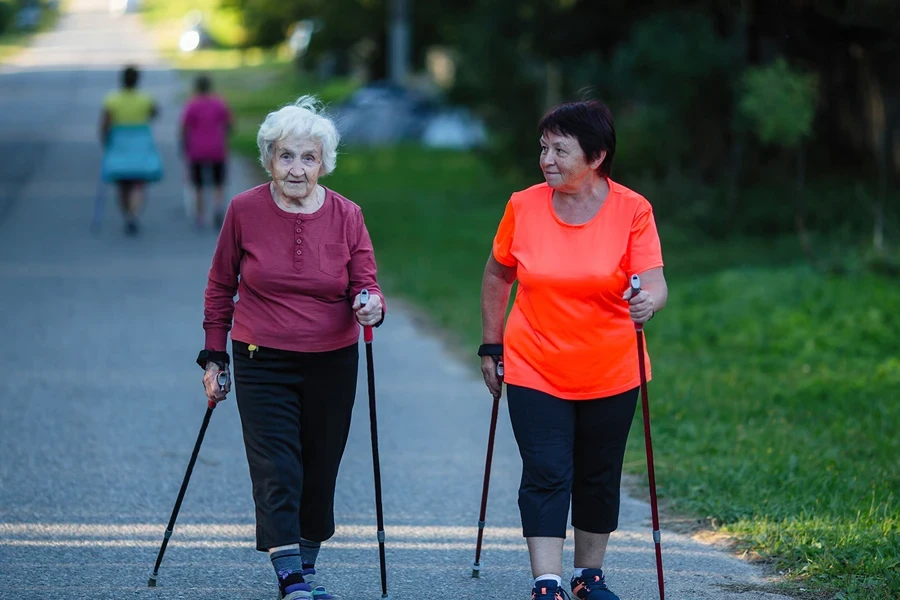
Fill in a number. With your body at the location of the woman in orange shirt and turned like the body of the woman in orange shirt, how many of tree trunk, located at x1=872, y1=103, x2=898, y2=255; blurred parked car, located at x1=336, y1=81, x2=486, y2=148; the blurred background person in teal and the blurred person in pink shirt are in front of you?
0

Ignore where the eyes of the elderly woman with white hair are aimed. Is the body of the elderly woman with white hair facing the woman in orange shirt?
no

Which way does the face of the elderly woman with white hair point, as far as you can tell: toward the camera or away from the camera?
toward the camera

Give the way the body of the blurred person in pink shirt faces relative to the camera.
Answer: away from the camera

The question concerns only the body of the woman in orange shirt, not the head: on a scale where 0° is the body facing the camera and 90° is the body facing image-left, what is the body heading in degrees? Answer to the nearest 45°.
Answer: approximately 0°

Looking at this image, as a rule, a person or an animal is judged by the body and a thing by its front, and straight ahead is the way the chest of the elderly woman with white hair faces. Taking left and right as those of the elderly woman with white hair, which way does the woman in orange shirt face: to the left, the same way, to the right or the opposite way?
the same way

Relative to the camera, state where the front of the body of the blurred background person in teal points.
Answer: away from the camera

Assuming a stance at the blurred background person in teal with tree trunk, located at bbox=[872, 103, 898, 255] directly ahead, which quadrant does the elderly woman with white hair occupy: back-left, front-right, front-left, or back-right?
front-right

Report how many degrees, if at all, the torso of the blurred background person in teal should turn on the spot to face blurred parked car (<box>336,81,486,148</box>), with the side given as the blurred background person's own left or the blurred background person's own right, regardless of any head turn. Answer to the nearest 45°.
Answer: approximately 45° to the blurred background person's own right

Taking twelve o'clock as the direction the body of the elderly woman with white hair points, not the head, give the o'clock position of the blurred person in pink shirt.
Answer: The blurred person in pink shirt is roughly at 6 o'clock from the elderly woman with white hair.

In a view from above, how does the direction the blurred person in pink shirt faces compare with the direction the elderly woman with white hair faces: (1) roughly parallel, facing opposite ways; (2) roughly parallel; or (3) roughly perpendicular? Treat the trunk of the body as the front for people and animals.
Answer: roughly parallel, facing opposite ways

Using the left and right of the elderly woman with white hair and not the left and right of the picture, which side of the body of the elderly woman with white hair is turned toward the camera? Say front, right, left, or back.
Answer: front

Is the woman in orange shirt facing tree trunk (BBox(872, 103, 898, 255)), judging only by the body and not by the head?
no
